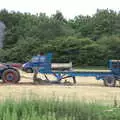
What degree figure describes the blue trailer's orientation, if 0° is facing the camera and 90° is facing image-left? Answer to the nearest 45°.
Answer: approximately 90°
